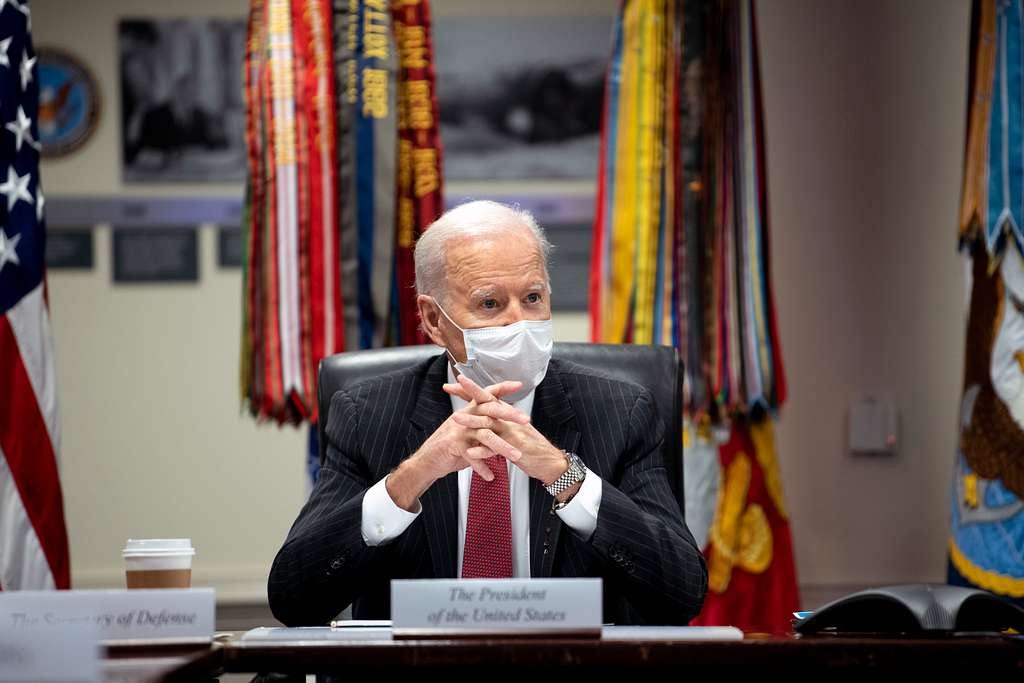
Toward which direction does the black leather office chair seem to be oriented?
toward the camera

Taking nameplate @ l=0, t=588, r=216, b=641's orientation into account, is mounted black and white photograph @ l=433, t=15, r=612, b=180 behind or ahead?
behind

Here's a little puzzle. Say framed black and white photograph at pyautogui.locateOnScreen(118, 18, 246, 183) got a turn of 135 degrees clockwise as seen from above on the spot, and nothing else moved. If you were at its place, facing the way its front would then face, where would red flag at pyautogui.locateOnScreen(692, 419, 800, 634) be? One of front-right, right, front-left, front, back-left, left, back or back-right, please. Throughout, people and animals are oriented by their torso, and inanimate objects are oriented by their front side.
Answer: back

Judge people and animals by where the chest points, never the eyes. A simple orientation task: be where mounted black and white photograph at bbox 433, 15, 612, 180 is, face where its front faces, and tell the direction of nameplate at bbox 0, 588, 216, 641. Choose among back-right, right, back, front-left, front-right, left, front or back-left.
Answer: front

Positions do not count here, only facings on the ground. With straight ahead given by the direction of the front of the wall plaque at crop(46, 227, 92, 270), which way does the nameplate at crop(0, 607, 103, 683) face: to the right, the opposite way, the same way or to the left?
the same way

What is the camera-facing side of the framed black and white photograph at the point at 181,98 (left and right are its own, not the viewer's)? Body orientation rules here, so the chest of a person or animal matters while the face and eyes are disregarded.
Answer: front

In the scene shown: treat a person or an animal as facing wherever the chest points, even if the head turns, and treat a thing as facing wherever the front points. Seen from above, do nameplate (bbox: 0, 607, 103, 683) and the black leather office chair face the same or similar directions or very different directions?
same or similar directions

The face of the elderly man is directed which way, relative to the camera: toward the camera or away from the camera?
toward the camera

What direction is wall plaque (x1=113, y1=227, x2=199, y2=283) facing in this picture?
toward the camera

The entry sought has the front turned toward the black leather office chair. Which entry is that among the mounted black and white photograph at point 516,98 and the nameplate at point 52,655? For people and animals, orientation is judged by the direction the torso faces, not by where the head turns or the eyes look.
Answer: the mounted black and white photograph

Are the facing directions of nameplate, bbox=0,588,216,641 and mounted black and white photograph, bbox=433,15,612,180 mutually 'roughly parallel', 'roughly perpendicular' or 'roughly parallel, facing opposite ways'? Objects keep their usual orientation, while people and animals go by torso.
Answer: roughly parallel

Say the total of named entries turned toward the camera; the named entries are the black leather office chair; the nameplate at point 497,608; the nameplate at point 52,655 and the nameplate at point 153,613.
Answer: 4

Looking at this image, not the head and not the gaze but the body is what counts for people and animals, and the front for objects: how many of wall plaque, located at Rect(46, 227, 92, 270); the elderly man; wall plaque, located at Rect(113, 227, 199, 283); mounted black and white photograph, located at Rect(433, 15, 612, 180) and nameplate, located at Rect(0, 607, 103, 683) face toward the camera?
5

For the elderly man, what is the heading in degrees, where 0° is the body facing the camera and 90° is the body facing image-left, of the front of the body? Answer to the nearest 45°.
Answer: approximately 0°

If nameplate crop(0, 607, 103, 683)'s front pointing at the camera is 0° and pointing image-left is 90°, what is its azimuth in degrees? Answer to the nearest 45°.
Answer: approximately 0°

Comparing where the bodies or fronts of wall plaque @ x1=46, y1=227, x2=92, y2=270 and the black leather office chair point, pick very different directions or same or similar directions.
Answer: same or similar directions

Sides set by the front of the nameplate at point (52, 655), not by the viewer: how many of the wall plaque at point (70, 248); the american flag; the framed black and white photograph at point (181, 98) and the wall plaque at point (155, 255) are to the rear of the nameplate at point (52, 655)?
4

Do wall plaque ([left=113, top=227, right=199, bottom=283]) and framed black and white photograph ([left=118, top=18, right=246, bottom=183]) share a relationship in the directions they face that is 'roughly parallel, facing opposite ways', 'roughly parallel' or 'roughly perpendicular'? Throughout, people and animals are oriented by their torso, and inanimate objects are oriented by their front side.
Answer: roughly parallel
